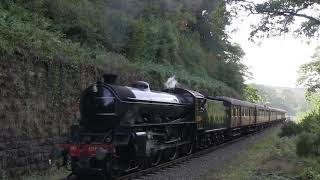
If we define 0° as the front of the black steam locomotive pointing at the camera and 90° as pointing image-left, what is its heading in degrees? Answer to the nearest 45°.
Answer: approximately 45°
